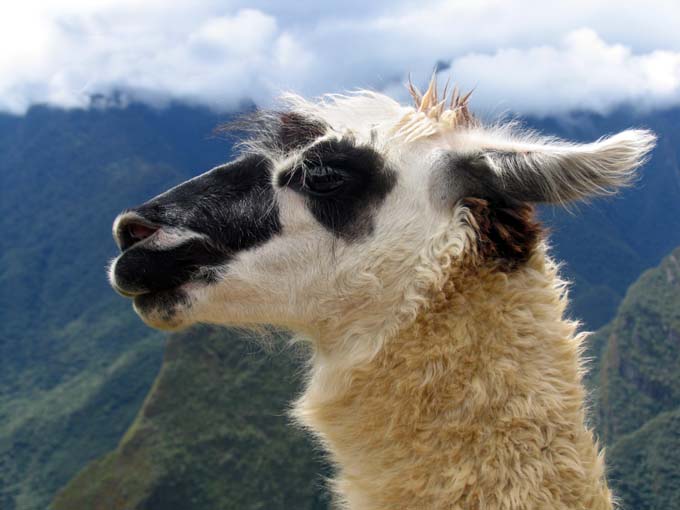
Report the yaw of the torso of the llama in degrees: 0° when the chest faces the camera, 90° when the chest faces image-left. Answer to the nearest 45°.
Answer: approximately 90°
